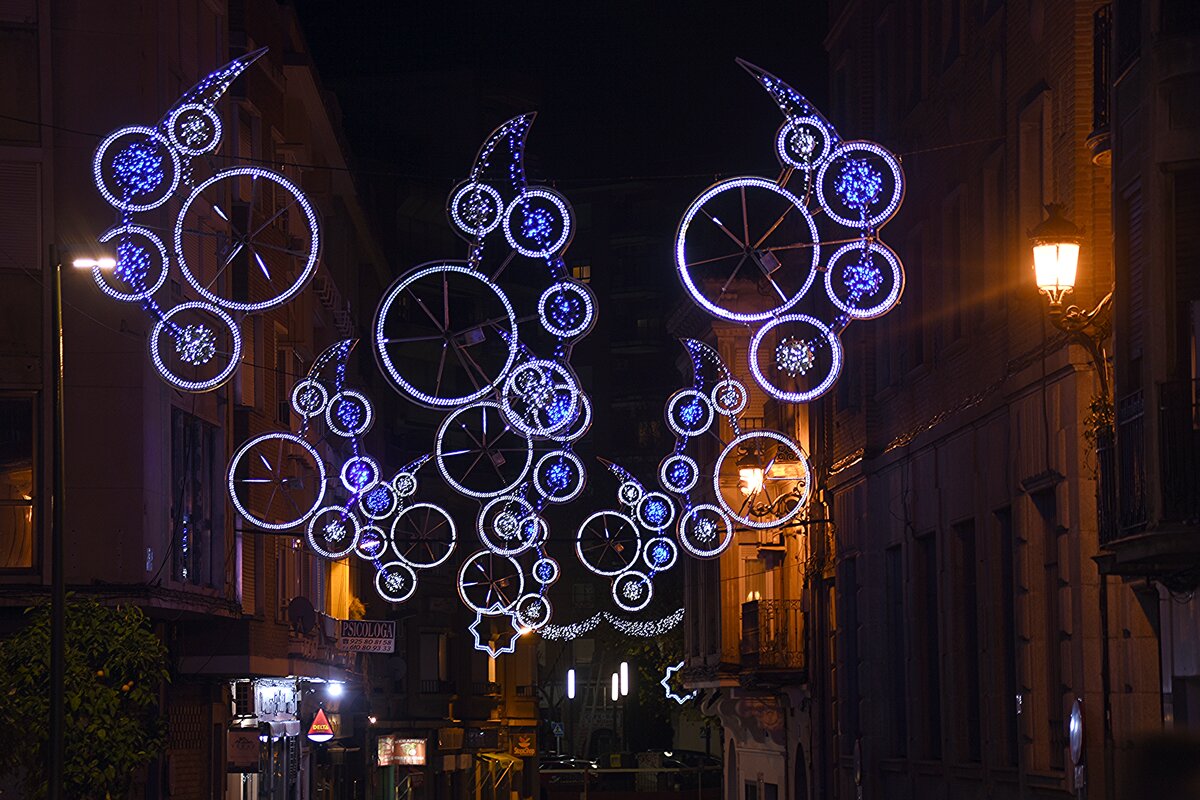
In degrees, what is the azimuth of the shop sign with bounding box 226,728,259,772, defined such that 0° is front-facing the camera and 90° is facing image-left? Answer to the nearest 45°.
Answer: approximately 0°

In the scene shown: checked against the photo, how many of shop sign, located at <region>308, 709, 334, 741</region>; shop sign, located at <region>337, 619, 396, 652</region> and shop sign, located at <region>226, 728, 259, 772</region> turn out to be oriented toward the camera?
3

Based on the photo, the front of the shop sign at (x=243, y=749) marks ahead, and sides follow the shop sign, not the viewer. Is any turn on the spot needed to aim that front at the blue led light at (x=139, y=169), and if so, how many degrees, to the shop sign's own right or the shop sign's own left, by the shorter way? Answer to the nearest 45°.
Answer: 0° — it already faces it

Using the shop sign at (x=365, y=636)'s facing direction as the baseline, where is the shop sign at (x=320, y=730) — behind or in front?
in front

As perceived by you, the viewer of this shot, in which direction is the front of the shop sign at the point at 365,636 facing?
facing the viewer

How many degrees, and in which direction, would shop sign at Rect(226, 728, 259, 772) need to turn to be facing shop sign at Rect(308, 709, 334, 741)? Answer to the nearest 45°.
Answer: approximately 180°

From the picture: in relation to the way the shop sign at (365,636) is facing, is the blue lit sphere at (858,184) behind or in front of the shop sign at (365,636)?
in front

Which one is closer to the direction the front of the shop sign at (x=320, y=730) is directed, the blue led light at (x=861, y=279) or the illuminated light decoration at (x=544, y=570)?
the blue led light

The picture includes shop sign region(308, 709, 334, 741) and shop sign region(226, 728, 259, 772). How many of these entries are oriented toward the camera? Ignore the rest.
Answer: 2
